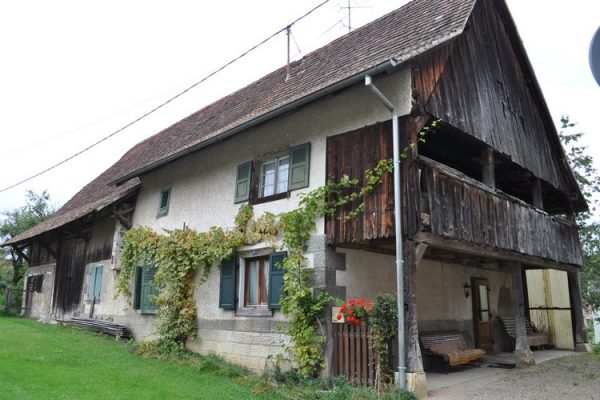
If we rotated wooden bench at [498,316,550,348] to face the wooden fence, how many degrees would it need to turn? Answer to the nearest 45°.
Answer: approximately 45° to its right

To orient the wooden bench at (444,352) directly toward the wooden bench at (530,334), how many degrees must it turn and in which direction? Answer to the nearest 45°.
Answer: approximately 90° to its left

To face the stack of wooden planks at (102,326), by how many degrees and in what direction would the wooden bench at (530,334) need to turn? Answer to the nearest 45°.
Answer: approximately 90° to its right

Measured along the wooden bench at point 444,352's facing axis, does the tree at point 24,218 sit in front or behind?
behind

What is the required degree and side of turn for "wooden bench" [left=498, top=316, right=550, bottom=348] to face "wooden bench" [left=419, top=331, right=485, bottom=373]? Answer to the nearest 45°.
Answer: approximately 45° to its right

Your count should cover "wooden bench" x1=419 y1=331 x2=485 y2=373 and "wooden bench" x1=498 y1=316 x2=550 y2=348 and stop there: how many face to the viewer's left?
0

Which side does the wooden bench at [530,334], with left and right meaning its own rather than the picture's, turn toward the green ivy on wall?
right
